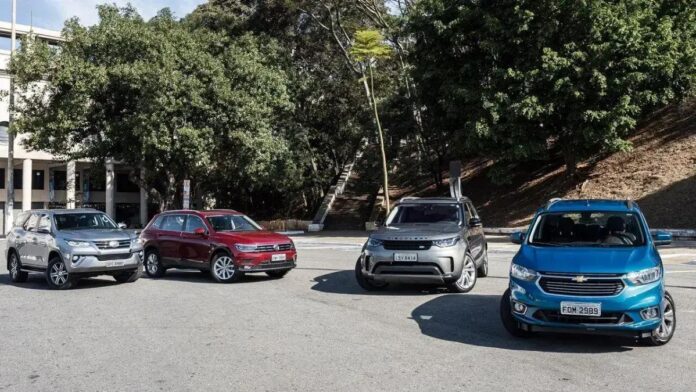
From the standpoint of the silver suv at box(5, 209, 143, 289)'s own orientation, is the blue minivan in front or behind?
in front

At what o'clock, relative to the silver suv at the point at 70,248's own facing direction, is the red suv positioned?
The red suv is roughly at 11 o'clock from the silver suv.

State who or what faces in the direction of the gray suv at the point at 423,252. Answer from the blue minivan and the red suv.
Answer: the red suv

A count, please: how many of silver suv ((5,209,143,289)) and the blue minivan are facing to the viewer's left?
0

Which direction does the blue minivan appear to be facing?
toward the camera

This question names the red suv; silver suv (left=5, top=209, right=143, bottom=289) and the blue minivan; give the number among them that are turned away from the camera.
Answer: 0

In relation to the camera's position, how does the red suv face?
facing the viewer and to the right of the viewer

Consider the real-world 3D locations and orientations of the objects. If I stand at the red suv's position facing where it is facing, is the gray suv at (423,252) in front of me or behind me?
in front

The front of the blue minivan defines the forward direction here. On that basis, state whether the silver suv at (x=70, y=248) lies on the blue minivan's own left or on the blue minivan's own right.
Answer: on the blue minivan's own right

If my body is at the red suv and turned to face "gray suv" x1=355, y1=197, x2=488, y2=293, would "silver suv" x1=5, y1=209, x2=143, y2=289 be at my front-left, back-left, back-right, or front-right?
back-right

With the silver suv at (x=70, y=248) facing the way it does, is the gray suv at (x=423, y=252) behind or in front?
in front

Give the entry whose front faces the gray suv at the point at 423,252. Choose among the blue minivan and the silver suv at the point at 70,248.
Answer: the silver suv

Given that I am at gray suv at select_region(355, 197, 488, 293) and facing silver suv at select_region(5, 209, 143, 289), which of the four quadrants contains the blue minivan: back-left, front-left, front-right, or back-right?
back-left

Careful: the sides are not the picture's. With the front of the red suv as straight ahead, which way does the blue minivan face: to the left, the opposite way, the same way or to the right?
to the right

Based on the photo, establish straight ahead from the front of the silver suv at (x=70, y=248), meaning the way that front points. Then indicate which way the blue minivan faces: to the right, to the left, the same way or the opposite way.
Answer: to the right
